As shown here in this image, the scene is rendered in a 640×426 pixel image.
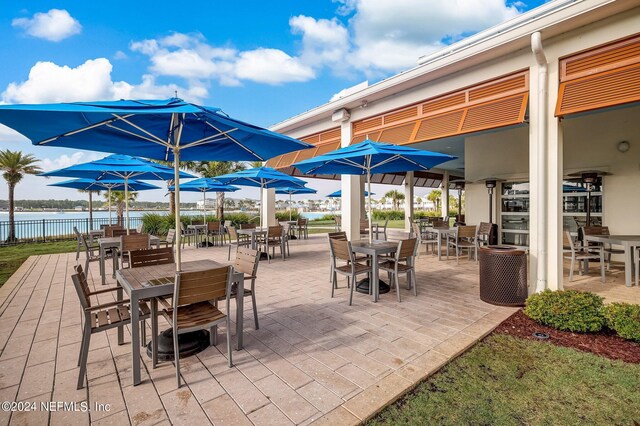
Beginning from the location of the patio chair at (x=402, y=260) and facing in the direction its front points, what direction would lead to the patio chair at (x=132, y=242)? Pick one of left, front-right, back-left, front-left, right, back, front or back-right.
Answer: front-left

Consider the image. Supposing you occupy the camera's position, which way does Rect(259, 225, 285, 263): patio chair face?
facing away from the viewer and to the left of the viewer

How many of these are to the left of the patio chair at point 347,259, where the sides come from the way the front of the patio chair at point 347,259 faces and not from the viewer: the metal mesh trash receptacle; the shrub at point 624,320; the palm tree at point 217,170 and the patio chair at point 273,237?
2

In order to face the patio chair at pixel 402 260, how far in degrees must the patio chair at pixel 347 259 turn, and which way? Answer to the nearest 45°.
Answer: approximately 45° to its right

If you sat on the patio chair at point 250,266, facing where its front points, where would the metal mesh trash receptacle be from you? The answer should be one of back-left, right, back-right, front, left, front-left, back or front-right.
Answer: back-left

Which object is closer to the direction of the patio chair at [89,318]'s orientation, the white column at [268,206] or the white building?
the white building

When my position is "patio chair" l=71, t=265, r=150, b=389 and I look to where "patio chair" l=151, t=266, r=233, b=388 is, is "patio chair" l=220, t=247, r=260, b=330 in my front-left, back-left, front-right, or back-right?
front-left

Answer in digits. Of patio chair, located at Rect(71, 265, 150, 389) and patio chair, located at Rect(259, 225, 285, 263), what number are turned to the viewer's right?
1

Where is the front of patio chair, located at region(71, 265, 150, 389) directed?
to the viewer's right

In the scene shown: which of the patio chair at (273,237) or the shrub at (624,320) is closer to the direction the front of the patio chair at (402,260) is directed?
the patio chair

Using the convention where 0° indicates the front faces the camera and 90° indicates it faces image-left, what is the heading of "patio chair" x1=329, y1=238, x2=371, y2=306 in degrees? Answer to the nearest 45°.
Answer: approximately 225°

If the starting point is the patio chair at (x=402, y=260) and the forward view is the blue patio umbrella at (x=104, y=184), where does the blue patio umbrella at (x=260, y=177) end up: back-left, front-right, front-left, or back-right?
front-right

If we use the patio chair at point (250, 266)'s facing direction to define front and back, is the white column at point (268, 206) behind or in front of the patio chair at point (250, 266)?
behind

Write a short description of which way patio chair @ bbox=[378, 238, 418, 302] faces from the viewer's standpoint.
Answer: facing away from the viewer and to the left of the viewer

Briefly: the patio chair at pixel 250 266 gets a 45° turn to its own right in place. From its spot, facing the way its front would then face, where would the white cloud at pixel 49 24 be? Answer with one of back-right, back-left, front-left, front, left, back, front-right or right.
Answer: front-right

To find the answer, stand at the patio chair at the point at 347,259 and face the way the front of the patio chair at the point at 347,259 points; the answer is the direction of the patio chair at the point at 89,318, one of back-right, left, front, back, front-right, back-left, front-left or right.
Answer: back

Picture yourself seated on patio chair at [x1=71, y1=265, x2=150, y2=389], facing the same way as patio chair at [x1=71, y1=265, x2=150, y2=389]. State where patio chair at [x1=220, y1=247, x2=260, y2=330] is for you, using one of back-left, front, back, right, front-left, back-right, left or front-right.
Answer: front
